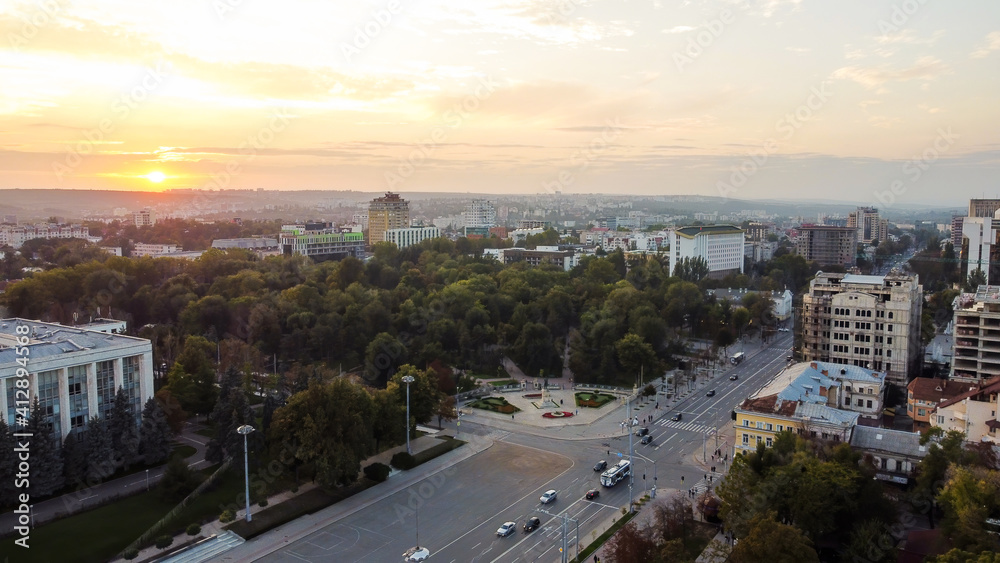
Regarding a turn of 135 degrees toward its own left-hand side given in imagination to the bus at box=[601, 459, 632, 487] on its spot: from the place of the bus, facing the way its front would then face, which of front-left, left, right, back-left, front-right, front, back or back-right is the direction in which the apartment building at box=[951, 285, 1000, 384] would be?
front-left

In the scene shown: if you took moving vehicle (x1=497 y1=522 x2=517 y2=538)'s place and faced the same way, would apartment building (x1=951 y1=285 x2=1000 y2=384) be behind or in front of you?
behind

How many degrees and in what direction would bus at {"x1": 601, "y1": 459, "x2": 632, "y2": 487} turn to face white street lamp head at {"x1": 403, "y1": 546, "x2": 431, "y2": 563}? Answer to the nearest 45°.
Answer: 0° — it already faces it

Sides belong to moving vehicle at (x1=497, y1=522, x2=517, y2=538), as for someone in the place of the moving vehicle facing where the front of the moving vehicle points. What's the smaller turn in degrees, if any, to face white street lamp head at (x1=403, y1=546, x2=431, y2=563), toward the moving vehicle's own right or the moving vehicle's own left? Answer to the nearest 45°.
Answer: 0° — it already faces it

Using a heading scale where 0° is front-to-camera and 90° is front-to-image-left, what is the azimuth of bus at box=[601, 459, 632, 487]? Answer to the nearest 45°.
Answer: approximately 45°

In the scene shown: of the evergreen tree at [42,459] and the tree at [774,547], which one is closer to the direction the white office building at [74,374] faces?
the tree

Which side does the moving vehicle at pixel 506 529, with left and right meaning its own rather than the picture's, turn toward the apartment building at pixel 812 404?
back

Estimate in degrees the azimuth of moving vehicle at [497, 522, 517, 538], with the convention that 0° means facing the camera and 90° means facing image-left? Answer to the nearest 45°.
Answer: approximately 45°

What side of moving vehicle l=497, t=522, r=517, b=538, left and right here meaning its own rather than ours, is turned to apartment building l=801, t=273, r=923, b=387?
back

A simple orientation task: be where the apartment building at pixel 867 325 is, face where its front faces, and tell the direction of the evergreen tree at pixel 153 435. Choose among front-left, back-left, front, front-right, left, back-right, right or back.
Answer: front-right

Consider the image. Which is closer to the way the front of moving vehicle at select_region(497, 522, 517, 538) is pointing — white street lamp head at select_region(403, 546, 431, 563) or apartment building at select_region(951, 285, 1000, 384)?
the white street lamp head
